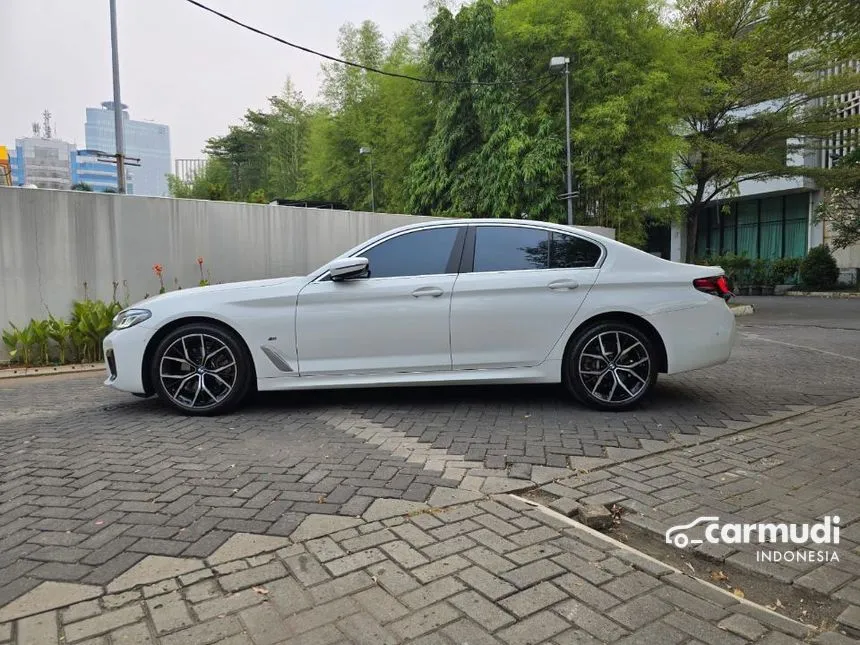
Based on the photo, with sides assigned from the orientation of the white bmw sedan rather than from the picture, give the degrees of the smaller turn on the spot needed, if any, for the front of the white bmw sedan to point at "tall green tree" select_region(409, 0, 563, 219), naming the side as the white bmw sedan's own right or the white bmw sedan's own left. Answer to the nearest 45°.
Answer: approximately 90° to the white bmw sedan's own right

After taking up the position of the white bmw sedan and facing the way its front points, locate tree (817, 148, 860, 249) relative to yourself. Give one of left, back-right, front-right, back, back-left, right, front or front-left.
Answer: back-right

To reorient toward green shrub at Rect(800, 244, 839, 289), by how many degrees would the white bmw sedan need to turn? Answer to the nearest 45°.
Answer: approximately 135° to its right

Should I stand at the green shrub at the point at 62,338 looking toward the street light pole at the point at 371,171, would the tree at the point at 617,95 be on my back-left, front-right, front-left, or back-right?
front-right

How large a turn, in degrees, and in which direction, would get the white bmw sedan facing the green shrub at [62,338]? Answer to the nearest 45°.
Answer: approximately 45° to its right

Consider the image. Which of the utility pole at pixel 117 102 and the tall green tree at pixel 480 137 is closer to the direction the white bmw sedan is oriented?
the utility pole

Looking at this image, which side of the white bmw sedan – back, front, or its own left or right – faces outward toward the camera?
left

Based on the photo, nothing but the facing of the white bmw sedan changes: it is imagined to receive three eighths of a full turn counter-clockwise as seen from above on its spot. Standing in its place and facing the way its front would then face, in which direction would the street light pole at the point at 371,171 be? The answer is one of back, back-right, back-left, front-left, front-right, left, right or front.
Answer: back-left

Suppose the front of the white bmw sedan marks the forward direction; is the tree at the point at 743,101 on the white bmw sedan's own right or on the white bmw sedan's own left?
on the white bmw sedan's own right

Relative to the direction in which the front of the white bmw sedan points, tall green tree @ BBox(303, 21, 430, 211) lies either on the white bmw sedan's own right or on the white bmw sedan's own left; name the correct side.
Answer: on the white bmw sedan's own right

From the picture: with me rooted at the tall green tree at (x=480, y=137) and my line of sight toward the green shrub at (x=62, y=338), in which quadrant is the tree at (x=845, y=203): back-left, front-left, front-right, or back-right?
back-left
